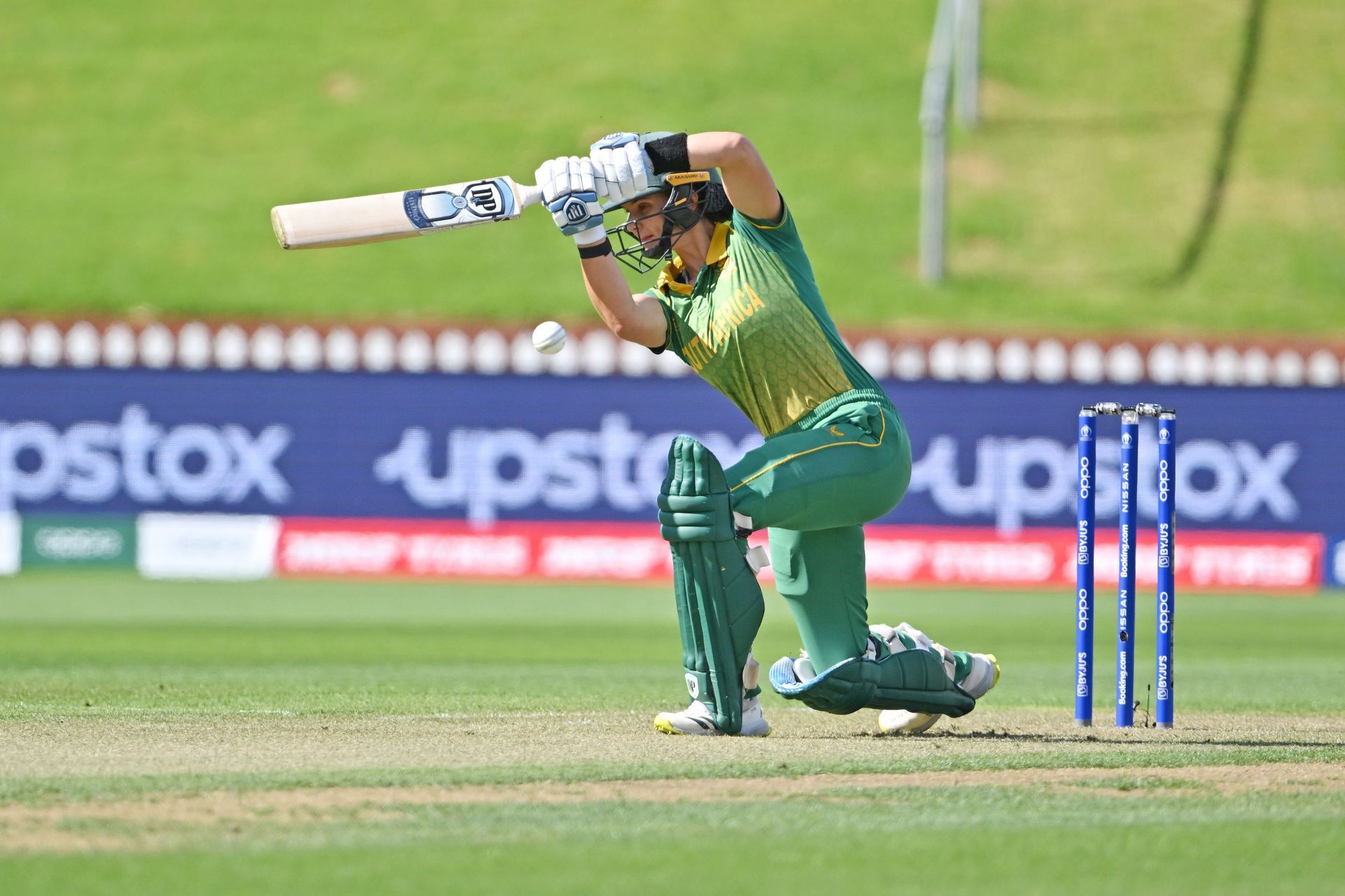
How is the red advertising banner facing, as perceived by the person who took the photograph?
facing the viewer

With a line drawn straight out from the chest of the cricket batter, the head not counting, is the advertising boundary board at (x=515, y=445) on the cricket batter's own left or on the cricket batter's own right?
on the cricket batter's own right

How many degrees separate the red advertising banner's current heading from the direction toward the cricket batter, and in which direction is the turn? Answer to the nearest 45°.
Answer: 0° — it already faces them

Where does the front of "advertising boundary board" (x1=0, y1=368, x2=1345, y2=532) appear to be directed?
toward the camera

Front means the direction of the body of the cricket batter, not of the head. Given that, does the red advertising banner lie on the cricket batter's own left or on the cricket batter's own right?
on the cricket batter's own right

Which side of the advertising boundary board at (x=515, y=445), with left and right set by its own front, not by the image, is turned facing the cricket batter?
front

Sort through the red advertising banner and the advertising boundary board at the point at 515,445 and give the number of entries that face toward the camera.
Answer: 2

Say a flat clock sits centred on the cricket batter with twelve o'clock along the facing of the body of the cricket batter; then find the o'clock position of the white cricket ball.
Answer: The white cricket ball is roughly at 1 o'clock from the cricket batter.

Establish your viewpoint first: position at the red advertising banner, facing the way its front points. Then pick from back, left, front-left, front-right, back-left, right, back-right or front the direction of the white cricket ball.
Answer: front

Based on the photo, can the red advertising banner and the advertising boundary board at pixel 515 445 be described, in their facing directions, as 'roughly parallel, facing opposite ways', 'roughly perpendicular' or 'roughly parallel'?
roughly parallel

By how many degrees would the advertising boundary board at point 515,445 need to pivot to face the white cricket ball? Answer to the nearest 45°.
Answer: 0° — it already faces it
